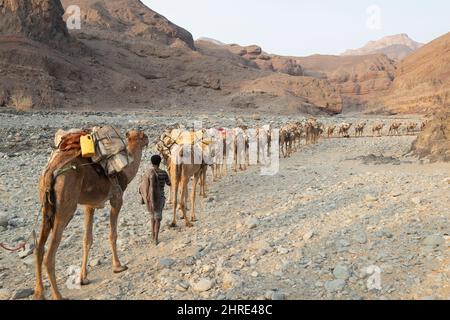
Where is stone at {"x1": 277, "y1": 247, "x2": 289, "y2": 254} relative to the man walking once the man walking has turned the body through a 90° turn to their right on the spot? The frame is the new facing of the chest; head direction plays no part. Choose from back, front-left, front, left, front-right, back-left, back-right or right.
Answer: front-right

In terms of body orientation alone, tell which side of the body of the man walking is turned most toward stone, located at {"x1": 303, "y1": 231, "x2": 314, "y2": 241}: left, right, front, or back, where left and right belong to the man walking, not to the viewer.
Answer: right

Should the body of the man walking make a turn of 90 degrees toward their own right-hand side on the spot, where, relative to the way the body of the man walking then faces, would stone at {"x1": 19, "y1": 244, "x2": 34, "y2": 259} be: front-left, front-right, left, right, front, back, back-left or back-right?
back

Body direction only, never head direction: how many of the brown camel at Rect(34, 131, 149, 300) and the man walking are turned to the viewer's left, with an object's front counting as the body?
0

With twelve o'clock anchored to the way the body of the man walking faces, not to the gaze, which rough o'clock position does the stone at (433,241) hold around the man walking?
The stone is roughly at 4 o'clock from the man walking.

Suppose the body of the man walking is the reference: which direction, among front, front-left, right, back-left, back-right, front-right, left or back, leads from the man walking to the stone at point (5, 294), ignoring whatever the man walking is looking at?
back-left

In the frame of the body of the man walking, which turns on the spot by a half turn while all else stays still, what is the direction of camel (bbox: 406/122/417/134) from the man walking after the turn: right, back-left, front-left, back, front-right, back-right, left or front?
back-left

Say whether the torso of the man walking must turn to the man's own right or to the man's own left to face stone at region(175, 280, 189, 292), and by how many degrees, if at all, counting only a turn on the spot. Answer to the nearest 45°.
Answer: approximately 180°

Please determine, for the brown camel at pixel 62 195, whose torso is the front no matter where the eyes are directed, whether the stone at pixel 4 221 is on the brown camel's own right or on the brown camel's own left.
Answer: on the brown camel's own left

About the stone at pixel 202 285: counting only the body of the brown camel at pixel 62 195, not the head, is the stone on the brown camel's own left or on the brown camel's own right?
on the brown camel's own right

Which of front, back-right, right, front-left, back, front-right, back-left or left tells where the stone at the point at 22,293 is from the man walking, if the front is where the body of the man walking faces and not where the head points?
back-left

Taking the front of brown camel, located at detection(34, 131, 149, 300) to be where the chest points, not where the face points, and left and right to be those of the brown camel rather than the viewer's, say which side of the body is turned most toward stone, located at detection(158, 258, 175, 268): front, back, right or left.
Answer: front

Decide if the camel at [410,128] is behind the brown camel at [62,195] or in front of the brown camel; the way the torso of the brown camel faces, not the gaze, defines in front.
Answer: in front

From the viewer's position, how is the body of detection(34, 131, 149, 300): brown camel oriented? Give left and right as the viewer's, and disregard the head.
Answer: facing away from the viewer and to the right of the viewer

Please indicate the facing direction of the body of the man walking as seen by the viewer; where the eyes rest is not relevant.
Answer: away from the camera

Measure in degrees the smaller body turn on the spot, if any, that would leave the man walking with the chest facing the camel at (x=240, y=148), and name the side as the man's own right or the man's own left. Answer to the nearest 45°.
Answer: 0° — they already face it
